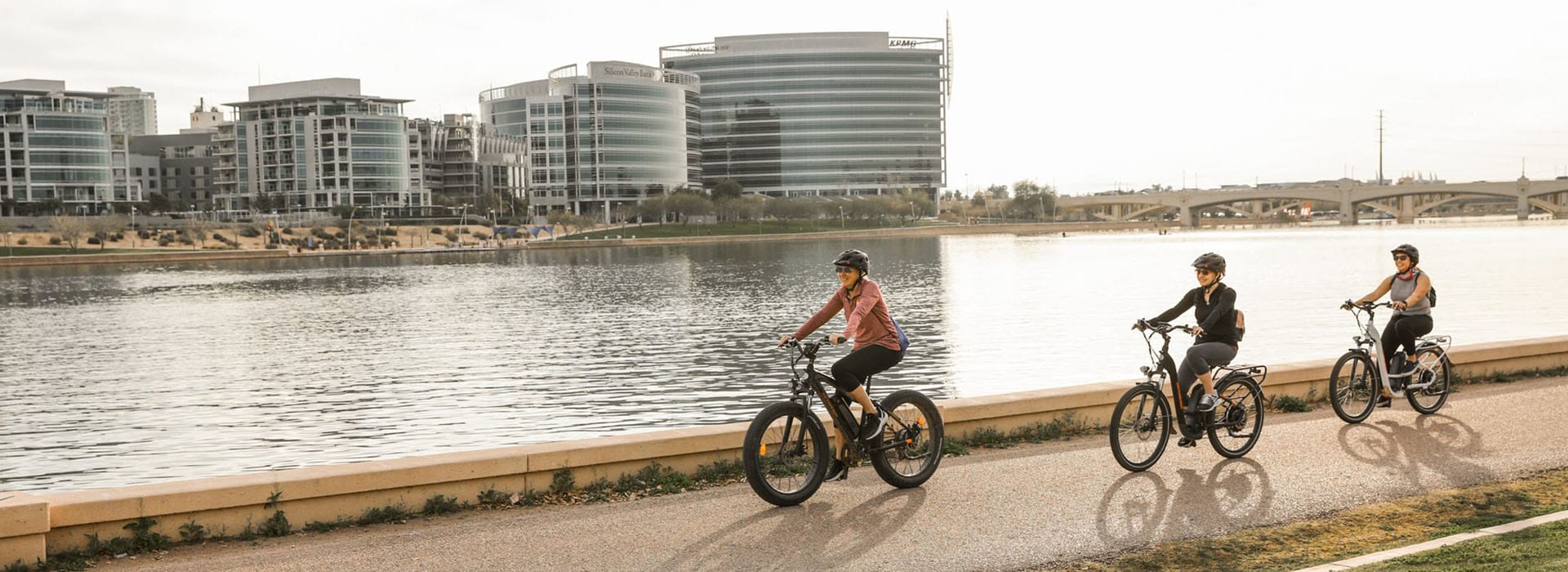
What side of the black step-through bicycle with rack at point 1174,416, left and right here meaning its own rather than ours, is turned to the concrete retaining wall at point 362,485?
front

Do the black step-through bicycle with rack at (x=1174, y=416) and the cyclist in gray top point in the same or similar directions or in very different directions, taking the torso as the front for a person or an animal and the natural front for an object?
same or similar directions

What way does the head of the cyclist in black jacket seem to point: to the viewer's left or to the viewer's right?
to the viewer's left

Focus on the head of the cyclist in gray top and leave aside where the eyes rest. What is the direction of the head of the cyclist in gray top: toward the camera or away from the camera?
toward the camera

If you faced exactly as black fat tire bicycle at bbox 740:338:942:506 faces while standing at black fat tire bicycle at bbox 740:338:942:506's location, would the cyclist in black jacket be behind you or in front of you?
behind

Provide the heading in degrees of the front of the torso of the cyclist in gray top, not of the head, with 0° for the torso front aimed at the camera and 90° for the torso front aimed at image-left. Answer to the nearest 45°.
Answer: approximately 45°

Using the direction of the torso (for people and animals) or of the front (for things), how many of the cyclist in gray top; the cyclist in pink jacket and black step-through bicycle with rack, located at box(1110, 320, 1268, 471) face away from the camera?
0

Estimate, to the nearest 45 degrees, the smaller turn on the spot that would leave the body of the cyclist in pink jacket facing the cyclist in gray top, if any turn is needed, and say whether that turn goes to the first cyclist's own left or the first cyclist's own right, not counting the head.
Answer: approximately 180°

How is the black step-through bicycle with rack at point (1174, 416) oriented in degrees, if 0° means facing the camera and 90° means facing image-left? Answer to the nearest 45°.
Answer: approximately 45°

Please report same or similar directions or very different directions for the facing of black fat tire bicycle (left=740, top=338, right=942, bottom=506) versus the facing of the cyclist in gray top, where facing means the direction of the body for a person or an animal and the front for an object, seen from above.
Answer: same or similar directions

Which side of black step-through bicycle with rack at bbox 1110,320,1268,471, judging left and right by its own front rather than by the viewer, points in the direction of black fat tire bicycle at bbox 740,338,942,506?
front

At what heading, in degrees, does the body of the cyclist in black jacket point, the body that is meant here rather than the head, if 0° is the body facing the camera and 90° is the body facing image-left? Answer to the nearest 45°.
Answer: approximately 45°

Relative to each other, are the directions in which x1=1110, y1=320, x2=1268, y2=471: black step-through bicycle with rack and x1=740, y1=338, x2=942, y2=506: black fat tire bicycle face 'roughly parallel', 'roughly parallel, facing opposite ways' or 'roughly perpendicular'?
roughly parallel

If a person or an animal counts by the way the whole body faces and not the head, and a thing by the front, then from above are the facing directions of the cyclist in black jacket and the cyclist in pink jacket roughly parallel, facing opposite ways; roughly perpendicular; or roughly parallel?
roughly parallel

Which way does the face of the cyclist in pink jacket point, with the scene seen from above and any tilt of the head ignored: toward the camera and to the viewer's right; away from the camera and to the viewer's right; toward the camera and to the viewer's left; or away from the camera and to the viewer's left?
toward the camera and to the viewer's left

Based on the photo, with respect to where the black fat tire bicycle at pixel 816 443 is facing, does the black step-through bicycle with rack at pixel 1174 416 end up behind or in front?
behind
